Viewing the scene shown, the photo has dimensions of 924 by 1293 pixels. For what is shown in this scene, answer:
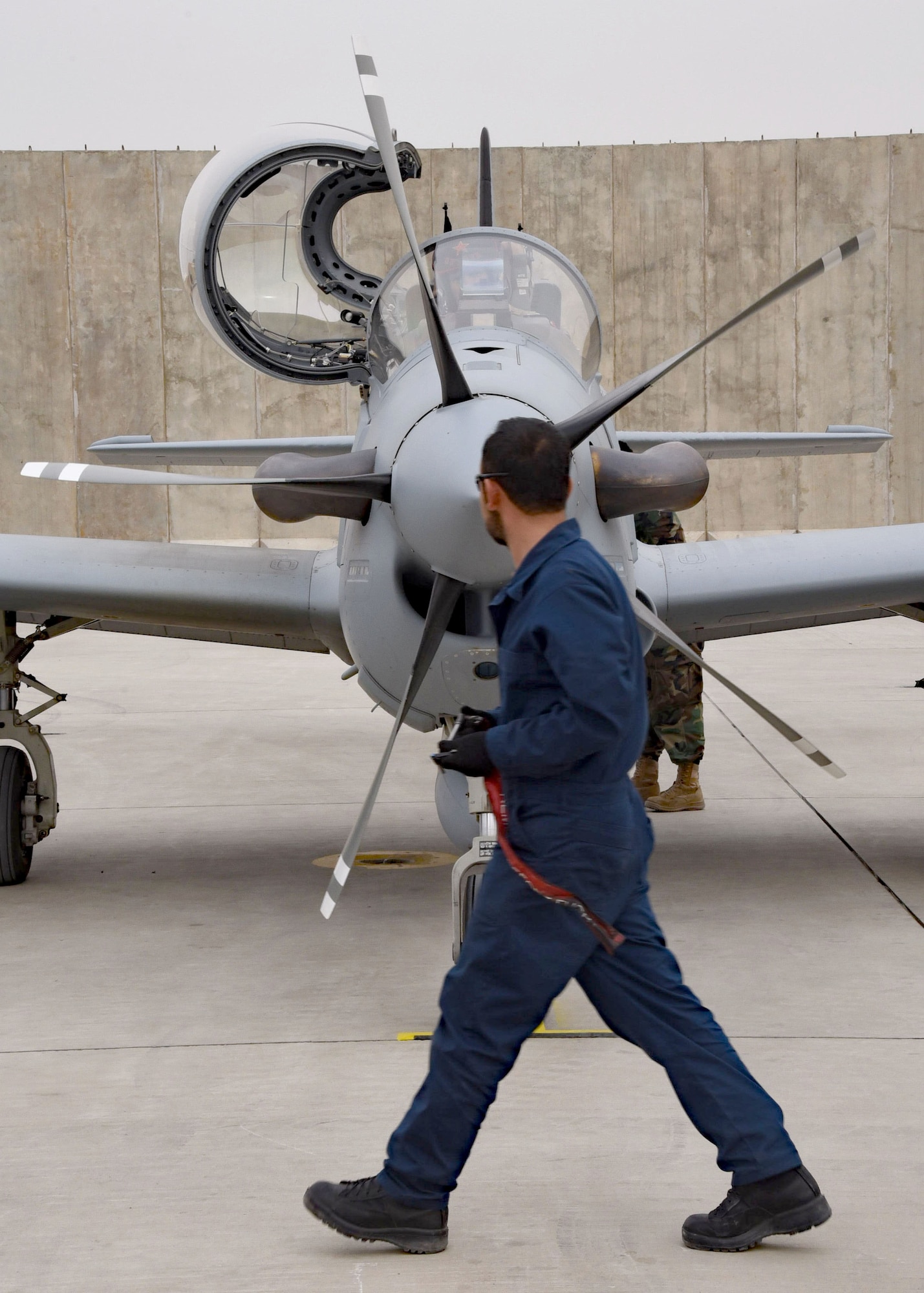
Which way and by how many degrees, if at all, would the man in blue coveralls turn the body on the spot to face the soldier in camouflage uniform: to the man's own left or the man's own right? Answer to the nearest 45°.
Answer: approximately 90° to the man's own right

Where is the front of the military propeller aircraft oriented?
toward the camera

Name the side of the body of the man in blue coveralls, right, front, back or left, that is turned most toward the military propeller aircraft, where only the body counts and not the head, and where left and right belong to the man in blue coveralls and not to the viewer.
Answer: right

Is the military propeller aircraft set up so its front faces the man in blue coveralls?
yes

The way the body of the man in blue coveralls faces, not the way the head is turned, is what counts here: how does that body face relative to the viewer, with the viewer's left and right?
facing to the left of the viewer

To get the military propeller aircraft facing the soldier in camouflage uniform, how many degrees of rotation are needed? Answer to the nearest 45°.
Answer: approximately 135° to its left

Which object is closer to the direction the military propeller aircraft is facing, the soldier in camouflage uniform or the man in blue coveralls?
the man in blue coveralls

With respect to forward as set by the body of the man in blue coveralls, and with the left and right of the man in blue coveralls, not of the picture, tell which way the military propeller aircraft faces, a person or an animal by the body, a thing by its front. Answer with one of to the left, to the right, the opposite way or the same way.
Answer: to the left
